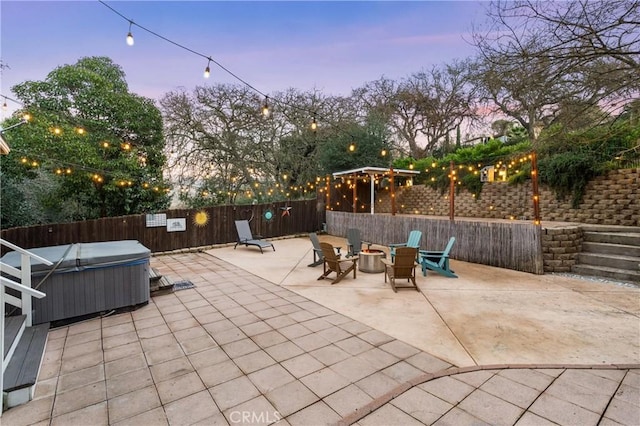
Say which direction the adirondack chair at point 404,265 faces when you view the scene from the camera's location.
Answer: facing away from the viewer and to the left of the viewer

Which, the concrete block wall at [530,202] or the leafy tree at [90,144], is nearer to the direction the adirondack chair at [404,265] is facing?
the leafy tree

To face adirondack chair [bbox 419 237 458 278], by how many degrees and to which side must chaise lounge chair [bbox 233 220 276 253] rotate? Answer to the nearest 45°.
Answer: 0° — it already faces it

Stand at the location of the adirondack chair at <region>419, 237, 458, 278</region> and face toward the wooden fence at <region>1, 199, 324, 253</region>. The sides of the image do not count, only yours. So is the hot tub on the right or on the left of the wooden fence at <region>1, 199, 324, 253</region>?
left

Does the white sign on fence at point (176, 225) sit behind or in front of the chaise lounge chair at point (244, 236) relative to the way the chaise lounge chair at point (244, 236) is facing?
behind

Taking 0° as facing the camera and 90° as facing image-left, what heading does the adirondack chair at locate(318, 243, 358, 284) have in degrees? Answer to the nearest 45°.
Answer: approximately 225°

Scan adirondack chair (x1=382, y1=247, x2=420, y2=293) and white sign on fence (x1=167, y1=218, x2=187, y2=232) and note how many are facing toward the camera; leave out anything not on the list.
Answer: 1

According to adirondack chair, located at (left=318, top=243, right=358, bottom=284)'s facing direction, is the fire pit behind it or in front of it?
in front

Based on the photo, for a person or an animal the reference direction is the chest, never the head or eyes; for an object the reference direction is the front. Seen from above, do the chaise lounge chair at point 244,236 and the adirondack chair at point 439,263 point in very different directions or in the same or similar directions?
very different directions

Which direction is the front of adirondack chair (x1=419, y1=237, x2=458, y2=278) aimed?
to the viewer's left

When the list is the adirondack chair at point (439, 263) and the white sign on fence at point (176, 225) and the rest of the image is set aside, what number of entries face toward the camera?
1

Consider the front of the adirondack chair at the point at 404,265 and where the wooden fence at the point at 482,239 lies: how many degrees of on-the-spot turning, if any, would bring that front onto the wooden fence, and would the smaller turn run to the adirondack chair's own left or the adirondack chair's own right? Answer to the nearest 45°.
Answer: approximately 90° to the adirondack chair's own right

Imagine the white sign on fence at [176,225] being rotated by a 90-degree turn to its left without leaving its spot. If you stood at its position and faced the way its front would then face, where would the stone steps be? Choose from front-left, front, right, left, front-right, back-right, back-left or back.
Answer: front-right

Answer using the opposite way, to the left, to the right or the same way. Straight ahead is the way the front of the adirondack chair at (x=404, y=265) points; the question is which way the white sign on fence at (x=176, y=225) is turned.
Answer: the opposite way
